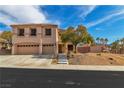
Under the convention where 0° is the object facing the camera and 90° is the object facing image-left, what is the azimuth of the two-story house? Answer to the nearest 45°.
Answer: approximately 0°

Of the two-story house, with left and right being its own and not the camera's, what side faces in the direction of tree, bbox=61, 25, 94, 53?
left
